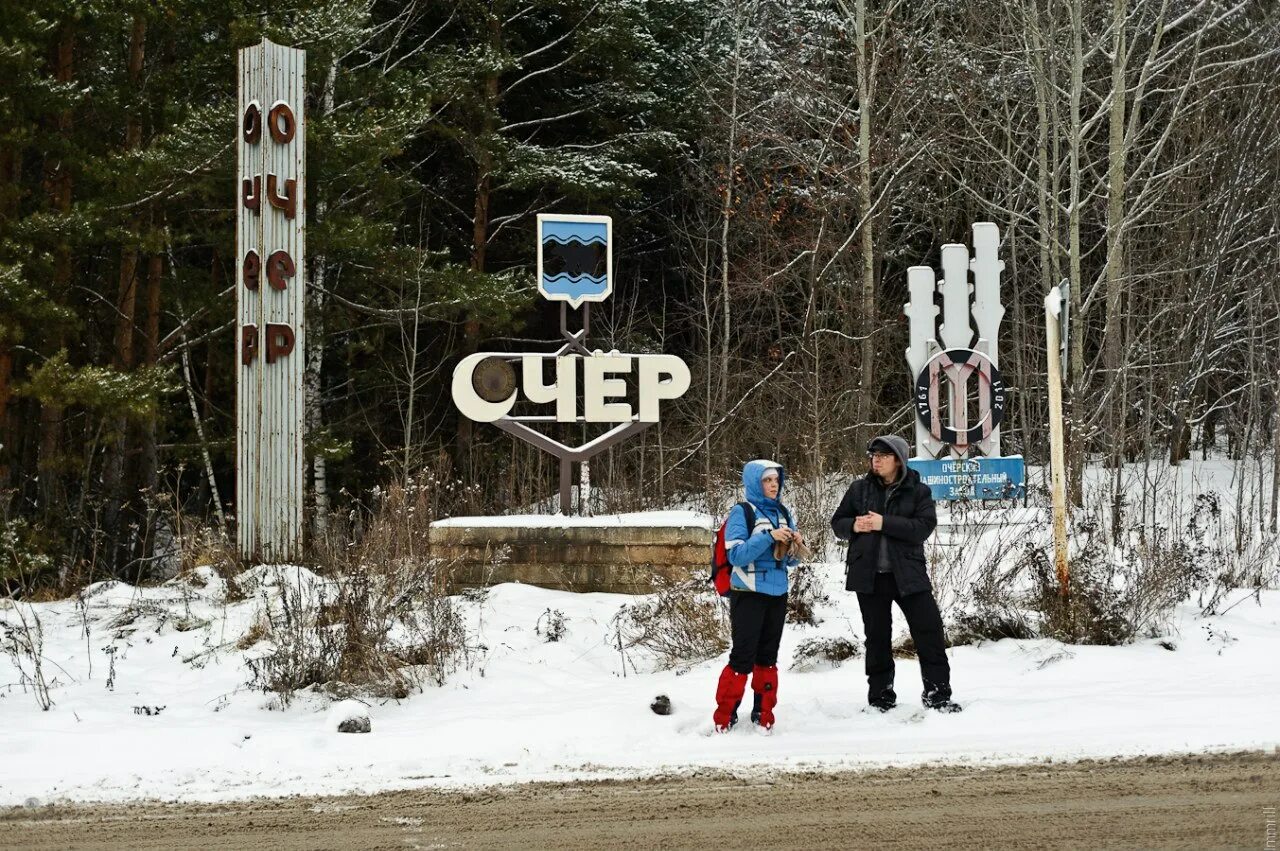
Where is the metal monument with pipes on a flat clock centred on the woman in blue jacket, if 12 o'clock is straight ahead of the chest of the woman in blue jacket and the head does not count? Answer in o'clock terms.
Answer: The metal monument with pipes is roughly at 8 o'clock from the woman in blue jacket.

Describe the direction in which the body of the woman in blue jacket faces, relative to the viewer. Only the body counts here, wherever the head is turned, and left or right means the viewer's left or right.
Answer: facing the viewer and to the right of the viewer

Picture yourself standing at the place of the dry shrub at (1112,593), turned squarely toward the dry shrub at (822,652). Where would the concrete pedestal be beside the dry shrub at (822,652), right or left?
right

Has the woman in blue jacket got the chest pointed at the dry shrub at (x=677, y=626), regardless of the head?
no

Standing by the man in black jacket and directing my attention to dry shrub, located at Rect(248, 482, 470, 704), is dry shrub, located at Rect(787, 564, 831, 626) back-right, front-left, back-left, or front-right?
front-right

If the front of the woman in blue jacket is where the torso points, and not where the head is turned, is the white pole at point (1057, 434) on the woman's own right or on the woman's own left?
on the woman's own left

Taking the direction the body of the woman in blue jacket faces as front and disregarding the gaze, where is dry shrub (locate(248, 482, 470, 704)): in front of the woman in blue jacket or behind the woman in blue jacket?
behind

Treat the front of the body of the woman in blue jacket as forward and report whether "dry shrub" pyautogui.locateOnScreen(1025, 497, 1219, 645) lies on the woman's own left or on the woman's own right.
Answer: on the woman's own left

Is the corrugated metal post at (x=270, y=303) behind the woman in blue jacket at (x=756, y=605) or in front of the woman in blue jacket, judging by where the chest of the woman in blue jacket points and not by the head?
behind

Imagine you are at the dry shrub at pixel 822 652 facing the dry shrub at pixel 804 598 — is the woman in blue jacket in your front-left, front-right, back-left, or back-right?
back-left

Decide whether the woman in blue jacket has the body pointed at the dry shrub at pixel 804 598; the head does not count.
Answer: no

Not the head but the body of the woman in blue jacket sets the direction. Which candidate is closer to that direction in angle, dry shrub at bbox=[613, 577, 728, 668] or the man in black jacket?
the man in black jacket

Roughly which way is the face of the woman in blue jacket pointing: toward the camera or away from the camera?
toward the camera

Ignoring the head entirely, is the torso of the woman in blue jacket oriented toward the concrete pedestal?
no
